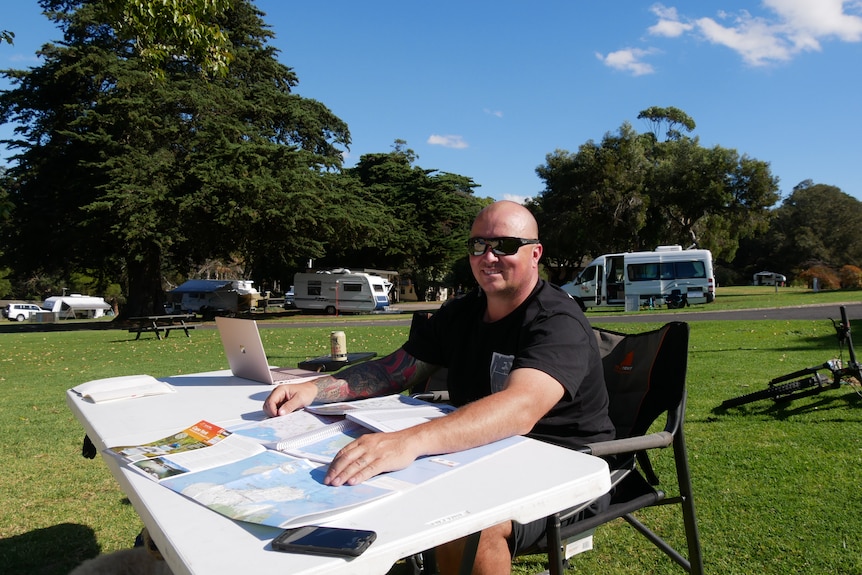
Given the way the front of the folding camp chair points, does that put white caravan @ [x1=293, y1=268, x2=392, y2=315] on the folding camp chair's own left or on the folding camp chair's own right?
on the folding camp chair's own right

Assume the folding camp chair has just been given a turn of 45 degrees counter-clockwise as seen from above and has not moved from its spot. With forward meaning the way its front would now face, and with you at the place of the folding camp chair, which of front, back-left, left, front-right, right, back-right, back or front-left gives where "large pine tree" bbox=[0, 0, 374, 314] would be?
back-right

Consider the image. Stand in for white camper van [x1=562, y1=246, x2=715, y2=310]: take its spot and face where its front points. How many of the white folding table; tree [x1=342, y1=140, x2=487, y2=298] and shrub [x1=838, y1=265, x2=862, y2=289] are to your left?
1

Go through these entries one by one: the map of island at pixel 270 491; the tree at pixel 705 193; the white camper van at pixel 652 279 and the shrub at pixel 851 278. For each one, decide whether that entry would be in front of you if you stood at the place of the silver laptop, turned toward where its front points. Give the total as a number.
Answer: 3

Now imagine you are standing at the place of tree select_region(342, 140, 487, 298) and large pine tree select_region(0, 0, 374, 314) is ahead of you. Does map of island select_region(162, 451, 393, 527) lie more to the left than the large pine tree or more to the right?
left

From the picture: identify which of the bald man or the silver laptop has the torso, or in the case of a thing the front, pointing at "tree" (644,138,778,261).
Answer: the silver laptop

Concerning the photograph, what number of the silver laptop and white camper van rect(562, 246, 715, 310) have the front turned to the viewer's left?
1

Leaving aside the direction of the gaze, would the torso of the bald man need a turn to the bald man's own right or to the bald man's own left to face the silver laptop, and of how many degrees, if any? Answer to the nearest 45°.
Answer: approximately 90° to the bald man's own right

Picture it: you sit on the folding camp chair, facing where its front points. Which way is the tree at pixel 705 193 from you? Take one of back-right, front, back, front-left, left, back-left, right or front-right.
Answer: back-right

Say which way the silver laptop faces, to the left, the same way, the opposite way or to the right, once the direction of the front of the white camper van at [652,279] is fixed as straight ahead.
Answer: to the right

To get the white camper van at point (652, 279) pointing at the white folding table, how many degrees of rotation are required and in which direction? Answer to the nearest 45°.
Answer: approximately 90° to its left

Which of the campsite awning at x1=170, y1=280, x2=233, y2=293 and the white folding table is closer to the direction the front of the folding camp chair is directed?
the white folding table

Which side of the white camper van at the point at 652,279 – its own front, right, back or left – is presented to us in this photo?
left

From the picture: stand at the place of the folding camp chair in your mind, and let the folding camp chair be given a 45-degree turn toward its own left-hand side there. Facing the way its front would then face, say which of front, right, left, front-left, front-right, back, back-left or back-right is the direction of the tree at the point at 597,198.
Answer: back

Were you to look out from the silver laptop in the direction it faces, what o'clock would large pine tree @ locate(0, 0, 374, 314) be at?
The large pine tree is roughly at 10 o'clock from the silver laptop.

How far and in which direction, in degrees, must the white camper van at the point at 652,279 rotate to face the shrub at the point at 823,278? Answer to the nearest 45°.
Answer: approximately 135° to its right
